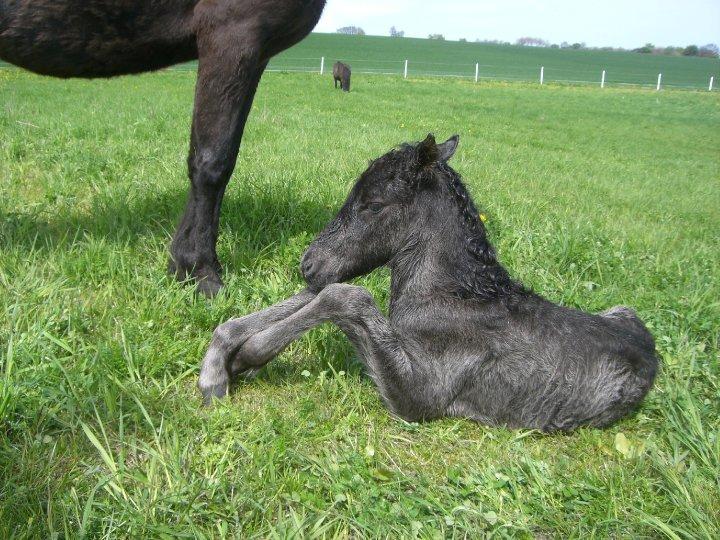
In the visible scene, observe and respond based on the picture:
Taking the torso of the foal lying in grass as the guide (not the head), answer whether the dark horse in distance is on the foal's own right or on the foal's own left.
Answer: on the foal's own right

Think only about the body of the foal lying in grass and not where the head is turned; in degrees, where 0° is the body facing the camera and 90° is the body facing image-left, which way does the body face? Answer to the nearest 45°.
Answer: approximately 90°
